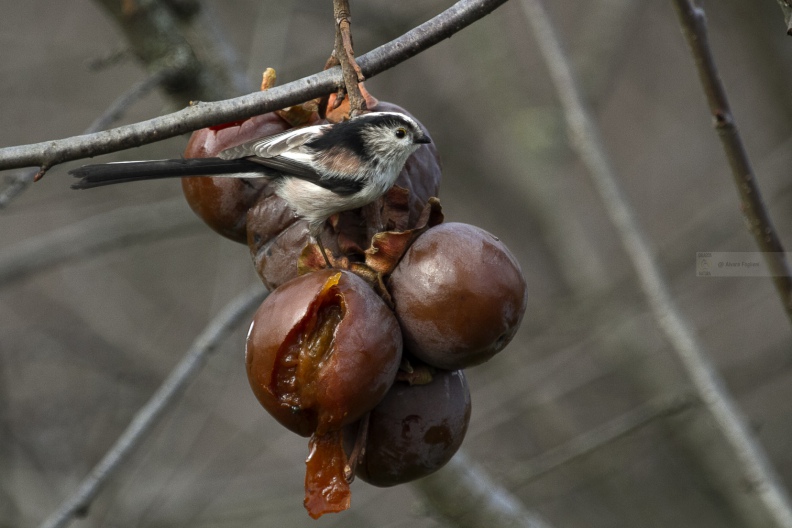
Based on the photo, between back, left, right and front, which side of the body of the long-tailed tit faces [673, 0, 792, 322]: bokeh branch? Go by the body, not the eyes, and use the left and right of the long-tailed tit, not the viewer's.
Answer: front

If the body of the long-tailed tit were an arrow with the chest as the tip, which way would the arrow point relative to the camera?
to the viewer's right

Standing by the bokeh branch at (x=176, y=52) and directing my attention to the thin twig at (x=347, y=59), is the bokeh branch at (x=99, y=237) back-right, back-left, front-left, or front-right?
back-right
